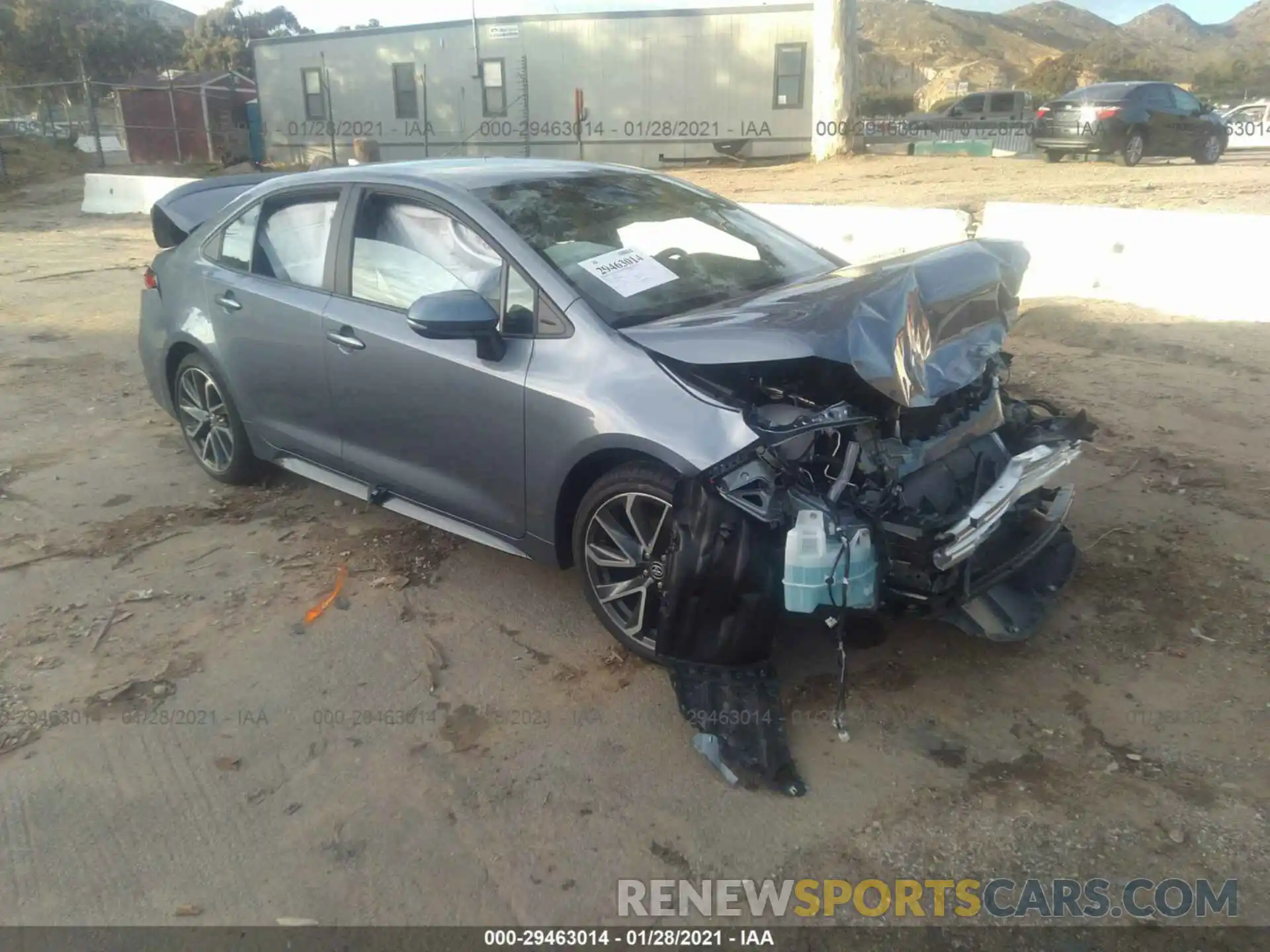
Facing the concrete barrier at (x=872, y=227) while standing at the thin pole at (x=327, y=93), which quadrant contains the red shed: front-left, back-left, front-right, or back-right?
back-right

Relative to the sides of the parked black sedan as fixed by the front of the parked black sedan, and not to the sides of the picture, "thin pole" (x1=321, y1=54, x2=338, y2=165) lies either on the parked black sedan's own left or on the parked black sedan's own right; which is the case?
on the parked black sedan's own left

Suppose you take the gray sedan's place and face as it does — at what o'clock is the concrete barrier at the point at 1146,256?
The concrete barrier is roughly at 9 o'clock from the gray sedan.

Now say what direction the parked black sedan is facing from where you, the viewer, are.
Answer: facing away from the viewer and to the right of the viewer

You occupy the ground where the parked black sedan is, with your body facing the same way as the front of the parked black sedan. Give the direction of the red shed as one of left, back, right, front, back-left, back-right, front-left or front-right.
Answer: back-left

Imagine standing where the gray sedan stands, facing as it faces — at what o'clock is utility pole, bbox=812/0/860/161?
The utility pole is roughly at 8 o'clock from the gray sedan.

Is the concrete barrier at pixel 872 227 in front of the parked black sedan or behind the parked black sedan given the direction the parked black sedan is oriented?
behind

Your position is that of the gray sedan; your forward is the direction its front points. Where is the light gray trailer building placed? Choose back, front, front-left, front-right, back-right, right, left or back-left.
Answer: back-left

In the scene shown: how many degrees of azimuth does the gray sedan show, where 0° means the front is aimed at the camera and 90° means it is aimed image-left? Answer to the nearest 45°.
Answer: approximately 315°

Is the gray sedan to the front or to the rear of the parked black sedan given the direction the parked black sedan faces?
to the rear

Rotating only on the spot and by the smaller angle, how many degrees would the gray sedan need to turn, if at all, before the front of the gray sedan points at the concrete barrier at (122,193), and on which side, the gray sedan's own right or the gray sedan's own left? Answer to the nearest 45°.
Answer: approximately 180°
